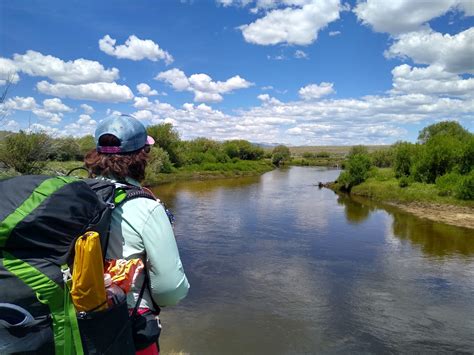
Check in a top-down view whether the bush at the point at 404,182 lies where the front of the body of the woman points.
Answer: yes

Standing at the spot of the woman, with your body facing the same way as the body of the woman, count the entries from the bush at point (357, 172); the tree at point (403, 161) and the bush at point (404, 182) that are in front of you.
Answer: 3

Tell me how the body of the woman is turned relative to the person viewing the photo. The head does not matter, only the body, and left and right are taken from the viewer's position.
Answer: facing away from the viewer and to the right of the viewer

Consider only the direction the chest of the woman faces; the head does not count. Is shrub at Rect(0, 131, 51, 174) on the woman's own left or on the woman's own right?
on the woman's own left

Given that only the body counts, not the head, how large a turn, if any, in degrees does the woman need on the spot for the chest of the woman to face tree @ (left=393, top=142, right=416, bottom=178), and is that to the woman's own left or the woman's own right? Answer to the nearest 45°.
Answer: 0° — they already face it

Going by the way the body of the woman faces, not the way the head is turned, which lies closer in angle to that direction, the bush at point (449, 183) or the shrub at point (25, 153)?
the bush

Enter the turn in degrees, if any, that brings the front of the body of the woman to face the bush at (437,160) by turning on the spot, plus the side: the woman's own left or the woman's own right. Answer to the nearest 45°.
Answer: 0° — they already face it
